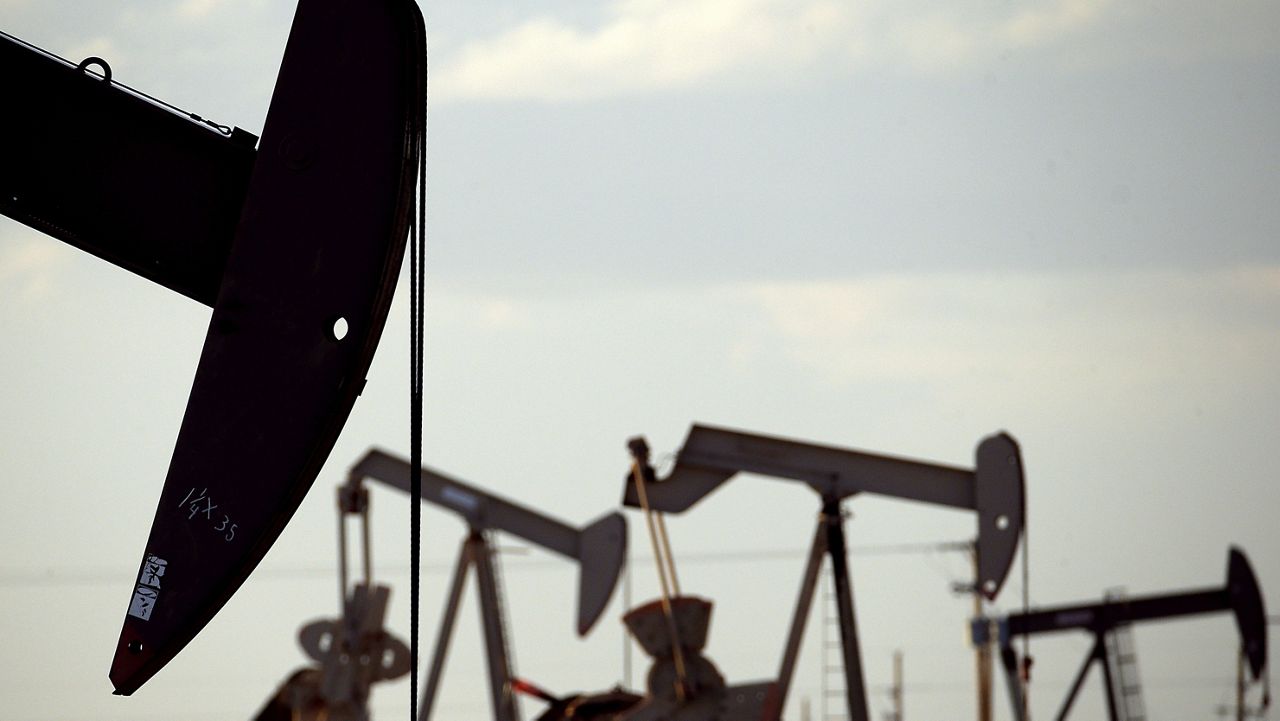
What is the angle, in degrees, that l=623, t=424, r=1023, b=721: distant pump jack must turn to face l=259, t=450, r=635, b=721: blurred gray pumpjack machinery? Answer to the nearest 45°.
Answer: approximately 135° to its left

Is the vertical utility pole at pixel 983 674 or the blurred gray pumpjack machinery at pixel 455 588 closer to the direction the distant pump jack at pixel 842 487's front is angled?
the vertical utility pole

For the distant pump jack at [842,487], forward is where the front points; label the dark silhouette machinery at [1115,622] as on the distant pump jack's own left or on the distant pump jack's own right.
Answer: on the distant pump jack's own left

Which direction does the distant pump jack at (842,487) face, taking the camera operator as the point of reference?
facing to the right of the viewer
